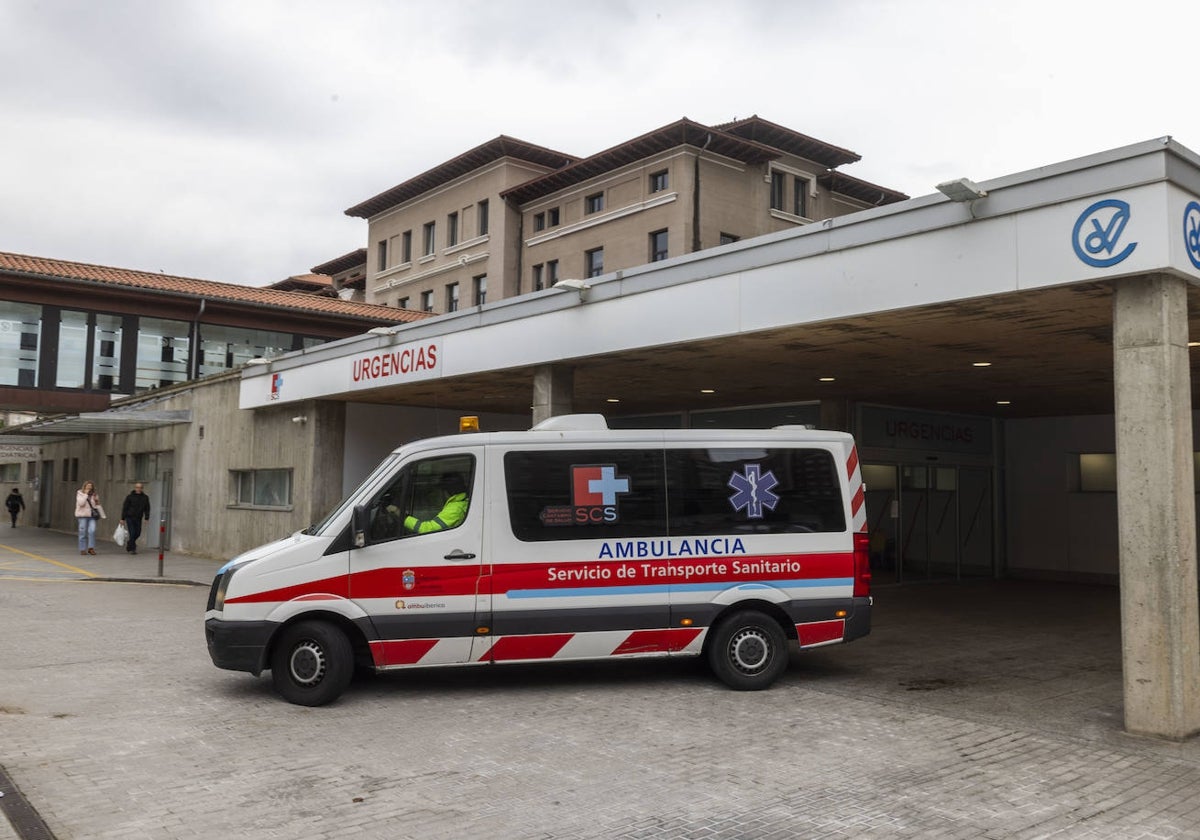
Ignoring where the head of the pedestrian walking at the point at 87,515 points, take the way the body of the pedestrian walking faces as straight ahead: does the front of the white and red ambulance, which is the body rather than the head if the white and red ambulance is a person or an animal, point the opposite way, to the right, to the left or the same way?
to the right

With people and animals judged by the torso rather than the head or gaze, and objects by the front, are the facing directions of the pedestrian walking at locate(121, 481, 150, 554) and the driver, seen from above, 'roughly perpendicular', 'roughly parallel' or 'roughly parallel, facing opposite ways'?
roughly perpendicular

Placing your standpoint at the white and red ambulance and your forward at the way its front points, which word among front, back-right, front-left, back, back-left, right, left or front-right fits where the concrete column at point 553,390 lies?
right

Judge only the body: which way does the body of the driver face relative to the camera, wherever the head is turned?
to the viewer's left

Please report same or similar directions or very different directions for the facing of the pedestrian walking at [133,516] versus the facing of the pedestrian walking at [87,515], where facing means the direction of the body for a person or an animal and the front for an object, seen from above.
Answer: same or similar directions

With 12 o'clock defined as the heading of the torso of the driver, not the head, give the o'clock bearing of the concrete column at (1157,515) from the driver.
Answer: The concrete column is roughly at 7 o'clock from the driver.

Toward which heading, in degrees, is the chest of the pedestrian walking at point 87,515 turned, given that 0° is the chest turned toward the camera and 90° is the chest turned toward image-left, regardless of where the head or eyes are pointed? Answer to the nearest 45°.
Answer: approximately 0°

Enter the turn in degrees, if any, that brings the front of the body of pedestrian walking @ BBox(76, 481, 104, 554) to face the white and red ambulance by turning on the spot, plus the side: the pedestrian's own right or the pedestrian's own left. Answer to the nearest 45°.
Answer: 0° — they already face it

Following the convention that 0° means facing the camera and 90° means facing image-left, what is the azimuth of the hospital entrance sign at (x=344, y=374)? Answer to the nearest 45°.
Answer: approximately 45°

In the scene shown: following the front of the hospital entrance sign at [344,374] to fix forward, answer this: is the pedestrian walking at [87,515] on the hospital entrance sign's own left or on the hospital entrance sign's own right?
on the hospital entrance sign's own right

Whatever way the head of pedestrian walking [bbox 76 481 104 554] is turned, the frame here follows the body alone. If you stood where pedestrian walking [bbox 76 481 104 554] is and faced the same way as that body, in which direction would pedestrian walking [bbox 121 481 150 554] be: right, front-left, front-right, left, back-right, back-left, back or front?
left

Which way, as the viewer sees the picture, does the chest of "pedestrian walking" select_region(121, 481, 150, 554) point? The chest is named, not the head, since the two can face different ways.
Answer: toward the camera

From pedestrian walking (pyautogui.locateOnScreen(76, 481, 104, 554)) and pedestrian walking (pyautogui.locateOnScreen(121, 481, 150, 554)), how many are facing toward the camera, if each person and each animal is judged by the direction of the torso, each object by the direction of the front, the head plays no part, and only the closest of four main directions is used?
2

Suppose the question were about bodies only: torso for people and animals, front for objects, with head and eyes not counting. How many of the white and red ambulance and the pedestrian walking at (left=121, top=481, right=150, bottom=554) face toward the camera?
1

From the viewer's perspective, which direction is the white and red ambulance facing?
to the viewer's left
